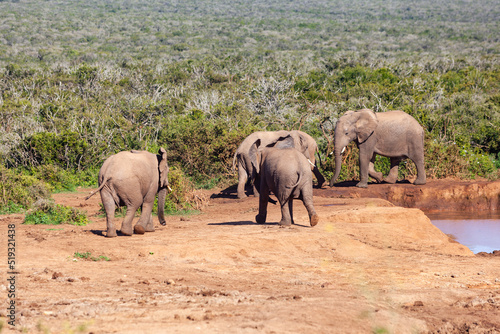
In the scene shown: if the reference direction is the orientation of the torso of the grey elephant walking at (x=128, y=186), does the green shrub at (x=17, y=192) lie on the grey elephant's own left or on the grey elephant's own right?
on the grey elephant's own left

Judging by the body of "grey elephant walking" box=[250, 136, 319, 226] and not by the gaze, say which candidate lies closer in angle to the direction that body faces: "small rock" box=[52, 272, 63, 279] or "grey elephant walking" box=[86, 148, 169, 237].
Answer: the grey elephant walking

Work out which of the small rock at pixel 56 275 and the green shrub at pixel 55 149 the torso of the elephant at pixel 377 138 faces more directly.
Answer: the green shrub

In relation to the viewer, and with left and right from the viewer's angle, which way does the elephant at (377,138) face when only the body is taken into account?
facing to the left of the viewer

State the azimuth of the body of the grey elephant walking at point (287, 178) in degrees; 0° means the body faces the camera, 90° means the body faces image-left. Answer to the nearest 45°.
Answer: approximately 135°

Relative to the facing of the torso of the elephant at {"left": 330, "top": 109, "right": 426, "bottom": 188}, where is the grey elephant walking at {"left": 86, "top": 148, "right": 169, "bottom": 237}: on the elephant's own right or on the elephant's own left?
on the elephant's own left

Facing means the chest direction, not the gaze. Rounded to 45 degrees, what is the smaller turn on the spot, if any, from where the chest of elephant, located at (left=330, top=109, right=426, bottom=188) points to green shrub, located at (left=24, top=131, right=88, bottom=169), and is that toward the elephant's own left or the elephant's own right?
0° — it already faces it

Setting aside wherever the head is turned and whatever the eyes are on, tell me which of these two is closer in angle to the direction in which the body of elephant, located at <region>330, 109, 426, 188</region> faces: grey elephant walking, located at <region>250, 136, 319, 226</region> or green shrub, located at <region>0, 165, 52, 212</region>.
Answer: the green shrub

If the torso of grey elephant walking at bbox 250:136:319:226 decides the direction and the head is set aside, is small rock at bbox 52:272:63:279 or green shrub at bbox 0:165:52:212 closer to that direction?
the green shrub

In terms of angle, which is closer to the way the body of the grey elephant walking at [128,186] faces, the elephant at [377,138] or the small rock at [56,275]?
the elephant

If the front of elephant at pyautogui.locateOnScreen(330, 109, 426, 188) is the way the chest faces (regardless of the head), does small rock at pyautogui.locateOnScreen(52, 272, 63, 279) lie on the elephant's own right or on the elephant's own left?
on the elephant's own left

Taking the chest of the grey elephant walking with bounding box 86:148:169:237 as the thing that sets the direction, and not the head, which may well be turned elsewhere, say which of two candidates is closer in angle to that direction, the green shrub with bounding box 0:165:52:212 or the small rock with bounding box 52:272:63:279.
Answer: the green shrub

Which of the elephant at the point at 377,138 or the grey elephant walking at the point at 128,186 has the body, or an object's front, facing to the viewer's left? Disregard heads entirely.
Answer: the elephant

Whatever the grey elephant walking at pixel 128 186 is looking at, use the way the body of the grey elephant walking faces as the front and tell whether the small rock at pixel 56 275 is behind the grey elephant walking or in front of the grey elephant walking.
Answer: behind

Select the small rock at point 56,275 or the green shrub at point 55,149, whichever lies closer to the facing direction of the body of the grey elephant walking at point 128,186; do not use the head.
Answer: the green shrub

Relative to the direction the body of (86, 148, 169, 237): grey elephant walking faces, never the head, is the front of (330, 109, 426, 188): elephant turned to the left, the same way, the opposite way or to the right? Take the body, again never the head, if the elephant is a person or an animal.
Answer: to the left

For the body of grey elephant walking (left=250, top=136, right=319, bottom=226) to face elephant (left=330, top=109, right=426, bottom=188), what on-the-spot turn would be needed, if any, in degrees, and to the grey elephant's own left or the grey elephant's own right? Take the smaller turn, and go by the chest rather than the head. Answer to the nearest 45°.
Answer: approximately 45° to the grey elephant's own right

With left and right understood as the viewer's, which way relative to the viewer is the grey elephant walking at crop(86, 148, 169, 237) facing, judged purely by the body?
facing away from the viewer and to the right of the viewer

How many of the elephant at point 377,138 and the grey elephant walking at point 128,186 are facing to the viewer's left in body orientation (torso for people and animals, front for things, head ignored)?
1
